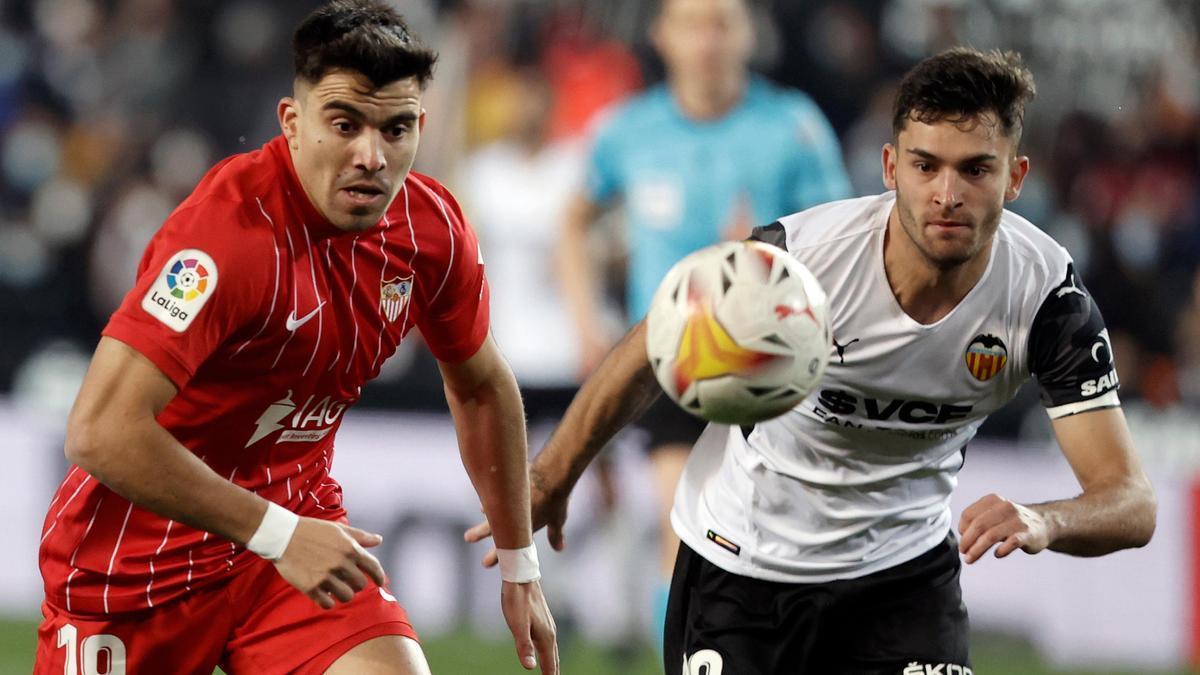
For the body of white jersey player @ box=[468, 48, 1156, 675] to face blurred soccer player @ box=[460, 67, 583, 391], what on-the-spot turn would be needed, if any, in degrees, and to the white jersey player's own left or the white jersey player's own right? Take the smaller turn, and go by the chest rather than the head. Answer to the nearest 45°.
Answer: approximately 180°

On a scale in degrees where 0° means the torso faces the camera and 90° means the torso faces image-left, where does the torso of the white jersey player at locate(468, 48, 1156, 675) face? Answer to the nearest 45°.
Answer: approximately 0°

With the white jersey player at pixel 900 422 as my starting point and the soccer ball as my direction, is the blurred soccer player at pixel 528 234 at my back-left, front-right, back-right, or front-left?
back-right

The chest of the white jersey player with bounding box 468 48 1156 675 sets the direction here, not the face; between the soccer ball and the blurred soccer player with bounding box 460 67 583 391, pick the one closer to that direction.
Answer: the soccer ball

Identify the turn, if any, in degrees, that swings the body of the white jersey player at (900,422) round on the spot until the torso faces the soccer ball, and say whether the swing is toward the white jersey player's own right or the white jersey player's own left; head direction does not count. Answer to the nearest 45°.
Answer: approximately 45° to the white jersey player's own right

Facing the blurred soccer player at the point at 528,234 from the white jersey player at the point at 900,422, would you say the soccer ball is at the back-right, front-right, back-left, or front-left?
back-left
